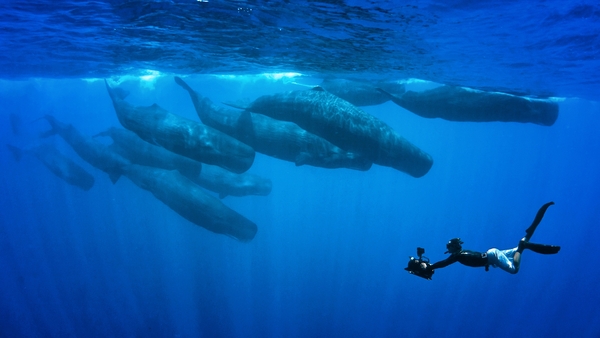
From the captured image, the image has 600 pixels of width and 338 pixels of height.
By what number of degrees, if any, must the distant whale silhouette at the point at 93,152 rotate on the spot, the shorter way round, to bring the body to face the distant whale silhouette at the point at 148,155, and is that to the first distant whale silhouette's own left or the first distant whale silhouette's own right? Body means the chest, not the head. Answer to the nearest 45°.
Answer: approximately 45° to the first distant whale silhouette's own right

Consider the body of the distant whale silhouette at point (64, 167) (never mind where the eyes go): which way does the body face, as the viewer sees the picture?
to the viewer's right

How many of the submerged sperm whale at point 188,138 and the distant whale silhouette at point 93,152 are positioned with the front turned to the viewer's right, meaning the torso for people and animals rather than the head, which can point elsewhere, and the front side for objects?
2

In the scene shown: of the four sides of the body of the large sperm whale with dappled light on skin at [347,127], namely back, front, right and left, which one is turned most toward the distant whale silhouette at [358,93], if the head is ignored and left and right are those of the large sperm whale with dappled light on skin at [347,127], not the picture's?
left

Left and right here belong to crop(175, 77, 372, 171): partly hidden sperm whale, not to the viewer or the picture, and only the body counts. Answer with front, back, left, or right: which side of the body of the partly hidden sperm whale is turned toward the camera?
right

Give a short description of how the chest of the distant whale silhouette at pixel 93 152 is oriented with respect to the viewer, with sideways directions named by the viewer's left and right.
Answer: facing to the right of the viewer

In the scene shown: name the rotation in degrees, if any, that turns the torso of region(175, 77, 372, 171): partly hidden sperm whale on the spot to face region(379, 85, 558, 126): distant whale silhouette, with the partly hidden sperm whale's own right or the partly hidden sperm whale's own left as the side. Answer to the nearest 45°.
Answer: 0° — it already faces it

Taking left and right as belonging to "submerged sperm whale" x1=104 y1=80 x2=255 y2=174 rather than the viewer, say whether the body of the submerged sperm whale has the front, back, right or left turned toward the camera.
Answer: right

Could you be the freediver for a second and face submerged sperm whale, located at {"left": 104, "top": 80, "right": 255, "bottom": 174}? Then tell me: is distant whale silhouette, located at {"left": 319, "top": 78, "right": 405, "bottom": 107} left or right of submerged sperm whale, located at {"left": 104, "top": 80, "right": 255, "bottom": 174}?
right

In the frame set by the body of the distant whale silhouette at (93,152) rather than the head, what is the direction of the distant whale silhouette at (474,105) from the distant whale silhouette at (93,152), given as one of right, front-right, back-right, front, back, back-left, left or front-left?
front-right
